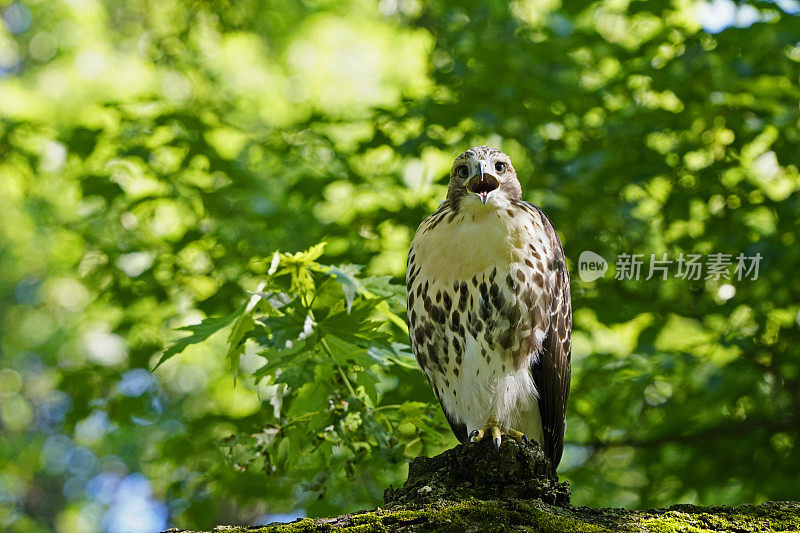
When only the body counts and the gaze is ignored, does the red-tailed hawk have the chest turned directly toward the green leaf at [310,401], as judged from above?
no

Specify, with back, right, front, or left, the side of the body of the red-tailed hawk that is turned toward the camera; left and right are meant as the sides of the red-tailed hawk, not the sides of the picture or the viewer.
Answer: front
